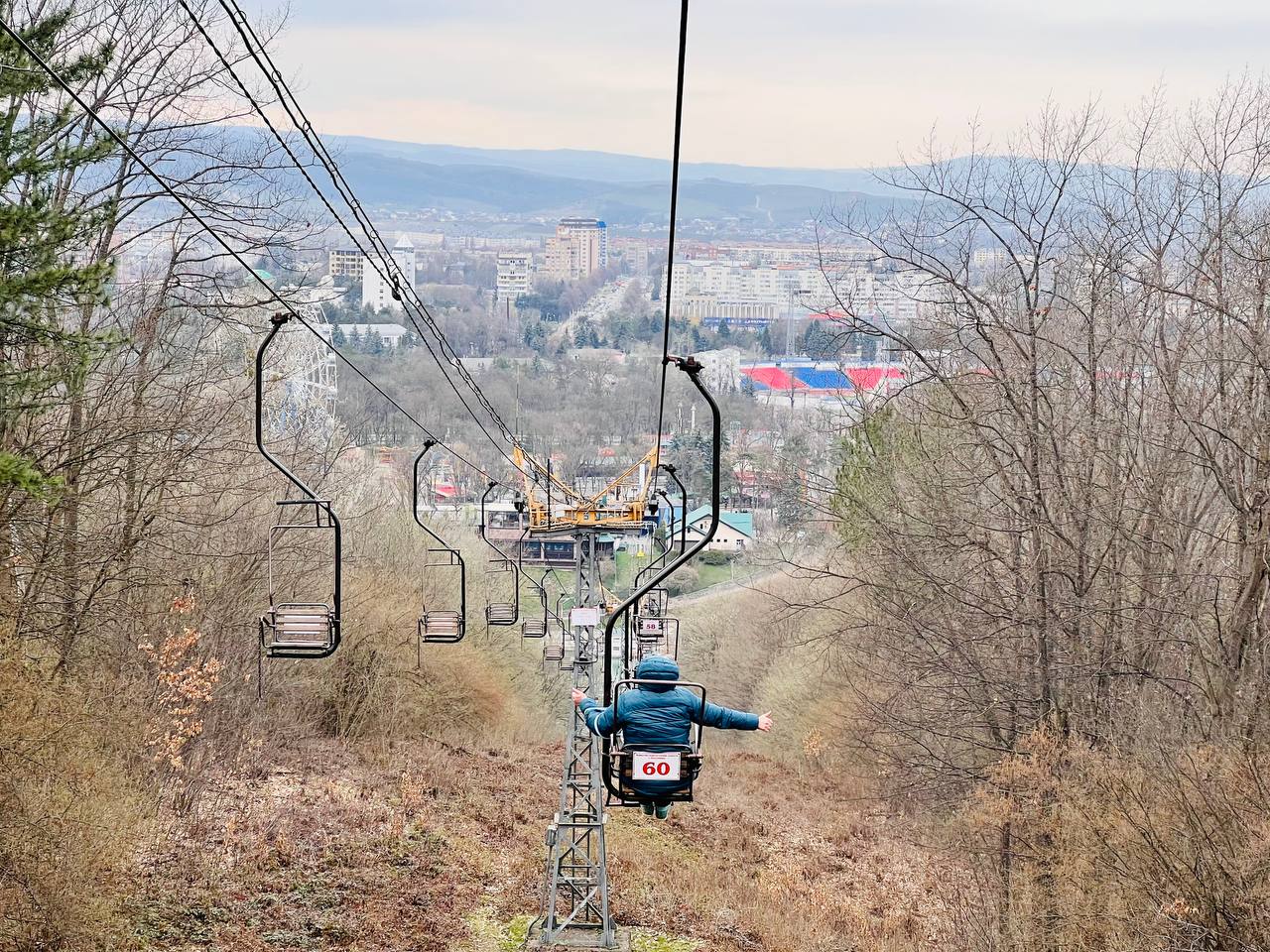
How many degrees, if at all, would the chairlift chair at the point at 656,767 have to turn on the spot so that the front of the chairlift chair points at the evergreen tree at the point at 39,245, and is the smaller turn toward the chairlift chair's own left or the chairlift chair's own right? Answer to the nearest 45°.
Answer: approximately 45° to the chairlift chair's own left

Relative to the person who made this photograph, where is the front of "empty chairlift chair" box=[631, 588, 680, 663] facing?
facing away from the viewer

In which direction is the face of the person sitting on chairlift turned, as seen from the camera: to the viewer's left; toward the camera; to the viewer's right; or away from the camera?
away from the camera

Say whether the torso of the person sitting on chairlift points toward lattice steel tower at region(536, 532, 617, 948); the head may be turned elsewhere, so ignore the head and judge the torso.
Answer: yes

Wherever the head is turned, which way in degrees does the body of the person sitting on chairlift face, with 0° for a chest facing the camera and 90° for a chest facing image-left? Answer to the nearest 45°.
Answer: approximately 180°

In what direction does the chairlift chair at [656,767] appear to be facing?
away from the camera

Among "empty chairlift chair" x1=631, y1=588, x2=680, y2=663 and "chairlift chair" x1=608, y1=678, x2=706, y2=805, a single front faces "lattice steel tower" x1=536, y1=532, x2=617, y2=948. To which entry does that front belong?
the chairlift chair

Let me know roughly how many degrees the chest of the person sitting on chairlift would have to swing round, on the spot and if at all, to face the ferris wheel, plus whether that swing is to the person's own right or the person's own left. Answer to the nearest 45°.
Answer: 0° — they already face it

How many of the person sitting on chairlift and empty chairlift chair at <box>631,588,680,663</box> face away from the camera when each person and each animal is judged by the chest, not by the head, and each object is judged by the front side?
2
